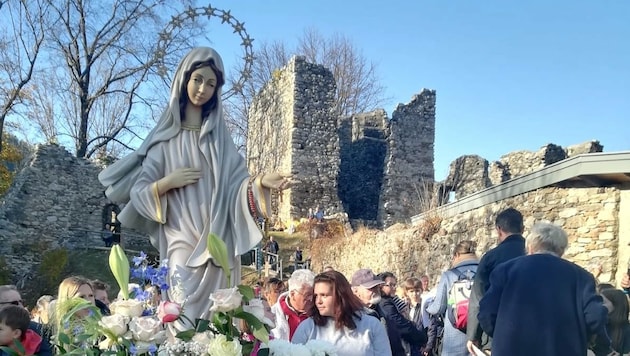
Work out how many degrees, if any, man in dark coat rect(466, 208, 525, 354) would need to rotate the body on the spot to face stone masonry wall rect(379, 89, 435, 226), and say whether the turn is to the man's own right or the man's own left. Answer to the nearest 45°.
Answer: approximately 45° to the man's own right

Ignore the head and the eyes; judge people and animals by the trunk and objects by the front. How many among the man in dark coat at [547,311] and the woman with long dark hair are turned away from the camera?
1

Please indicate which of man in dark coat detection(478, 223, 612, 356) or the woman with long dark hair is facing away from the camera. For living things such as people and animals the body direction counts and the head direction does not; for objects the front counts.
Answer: the man in dark coat

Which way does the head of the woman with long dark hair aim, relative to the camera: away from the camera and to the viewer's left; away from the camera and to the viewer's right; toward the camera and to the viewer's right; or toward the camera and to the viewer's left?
toward the camera and to the viewer's left

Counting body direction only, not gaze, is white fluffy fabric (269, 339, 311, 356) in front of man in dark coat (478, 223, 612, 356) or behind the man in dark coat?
behind

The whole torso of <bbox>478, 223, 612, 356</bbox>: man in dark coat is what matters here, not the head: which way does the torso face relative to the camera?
away from the camera

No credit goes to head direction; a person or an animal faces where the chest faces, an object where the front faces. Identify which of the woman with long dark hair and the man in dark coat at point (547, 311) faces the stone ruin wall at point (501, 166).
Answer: the man in dark coat

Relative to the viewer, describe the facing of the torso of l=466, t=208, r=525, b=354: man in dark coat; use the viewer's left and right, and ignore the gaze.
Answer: facing away from the viewer and to the left of the viewer

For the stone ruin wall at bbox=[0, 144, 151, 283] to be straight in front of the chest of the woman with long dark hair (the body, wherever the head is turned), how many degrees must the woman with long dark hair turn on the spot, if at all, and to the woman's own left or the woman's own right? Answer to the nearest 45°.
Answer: approximately 90° to the woman's own right

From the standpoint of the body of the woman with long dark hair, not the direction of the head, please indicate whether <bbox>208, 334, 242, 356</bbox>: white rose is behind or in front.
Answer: in front

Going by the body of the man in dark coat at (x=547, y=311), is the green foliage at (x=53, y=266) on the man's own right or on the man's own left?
on the man's own left

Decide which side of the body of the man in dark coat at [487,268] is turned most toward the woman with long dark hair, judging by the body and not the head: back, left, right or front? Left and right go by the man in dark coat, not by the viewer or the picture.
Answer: left

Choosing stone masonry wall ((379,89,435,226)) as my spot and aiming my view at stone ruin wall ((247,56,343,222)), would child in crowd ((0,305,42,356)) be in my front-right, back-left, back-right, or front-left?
front-left

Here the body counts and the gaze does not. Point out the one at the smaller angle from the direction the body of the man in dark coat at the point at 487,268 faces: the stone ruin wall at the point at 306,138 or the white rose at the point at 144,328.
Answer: the stone ruin wall

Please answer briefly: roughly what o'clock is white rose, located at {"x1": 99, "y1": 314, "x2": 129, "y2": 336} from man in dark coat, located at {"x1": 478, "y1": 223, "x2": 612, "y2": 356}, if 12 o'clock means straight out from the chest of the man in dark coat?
The white rose is roughly at 7 o'clock from the man in dark coat.

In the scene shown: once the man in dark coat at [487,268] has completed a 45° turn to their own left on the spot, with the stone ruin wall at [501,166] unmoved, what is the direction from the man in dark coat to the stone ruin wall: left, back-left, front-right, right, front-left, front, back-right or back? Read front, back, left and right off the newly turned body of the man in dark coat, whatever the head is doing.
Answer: right
